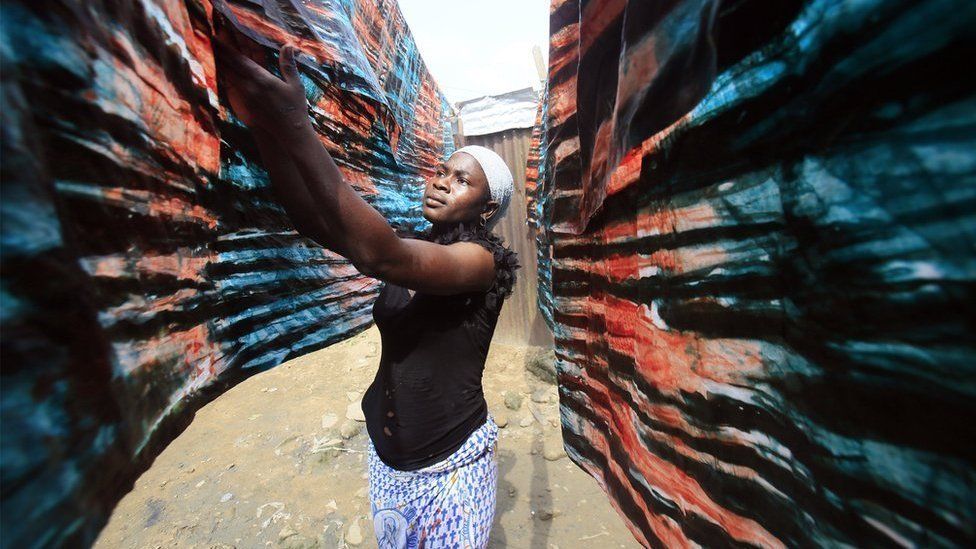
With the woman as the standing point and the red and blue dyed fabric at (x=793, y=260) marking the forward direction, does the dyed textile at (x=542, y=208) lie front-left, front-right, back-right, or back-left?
back-left

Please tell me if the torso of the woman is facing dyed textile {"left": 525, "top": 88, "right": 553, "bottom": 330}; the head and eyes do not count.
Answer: no

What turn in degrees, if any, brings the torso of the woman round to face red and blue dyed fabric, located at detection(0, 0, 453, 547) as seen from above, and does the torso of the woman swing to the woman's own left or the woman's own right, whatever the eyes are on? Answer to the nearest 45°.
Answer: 0° — they already face it

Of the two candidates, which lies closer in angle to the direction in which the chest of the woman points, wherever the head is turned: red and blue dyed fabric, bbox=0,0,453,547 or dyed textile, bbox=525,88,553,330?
the red and blue dyed fabric

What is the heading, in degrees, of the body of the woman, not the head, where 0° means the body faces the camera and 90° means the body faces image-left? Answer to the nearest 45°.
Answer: approximately 45°

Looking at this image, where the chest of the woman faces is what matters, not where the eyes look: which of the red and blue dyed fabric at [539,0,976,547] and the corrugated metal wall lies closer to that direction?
the red and blue dyed fabric

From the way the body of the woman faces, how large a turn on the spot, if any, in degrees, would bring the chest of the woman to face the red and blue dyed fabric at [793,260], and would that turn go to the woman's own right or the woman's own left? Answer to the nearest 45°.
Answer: approximately 45° to the woman's own left

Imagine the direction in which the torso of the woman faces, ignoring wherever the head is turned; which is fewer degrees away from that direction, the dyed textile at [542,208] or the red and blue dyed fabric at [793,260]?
the red and blue dyed fabric

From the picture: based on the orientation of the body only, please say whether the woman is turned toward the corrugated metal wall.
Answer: no

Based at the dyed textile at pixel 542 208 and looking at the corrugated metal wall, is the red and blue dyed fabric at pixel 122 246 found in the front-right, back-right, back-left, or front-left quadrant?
back-left

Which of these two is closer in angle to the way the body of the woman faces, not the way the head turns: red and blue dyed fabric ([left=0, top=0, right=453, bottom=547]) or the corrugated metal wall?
the red and blue dyed fabric
